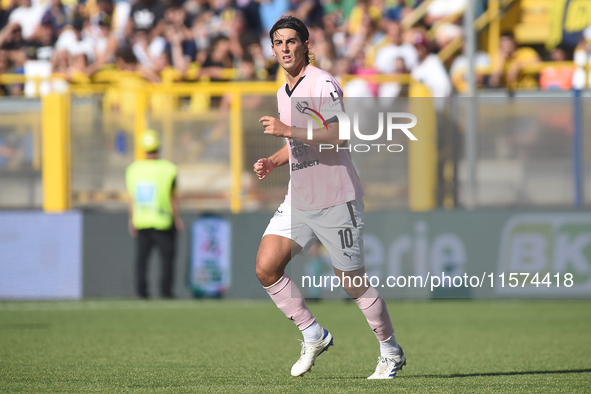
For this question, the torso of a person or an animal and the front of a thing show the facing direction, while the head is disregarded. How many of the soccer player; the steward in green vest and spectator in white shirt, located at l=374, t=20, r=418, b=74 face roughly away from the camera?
1

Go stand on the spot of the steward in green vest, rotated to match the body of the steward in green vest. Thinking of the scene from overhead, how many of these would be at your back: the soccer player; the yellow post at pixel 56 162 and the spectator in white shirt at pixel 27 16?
1

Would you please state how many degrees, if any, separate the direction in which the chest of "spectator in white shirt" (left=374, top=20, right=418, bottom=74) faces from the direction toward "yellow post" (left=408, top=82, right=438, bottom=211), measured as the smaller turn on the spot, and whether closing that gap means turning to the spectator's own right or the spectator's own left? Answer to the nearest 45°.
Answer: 0° — they already face it

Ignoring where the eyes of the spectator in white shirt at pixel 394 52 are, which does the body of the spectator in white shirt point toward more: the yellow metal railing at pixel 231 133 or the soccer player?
the soccer player

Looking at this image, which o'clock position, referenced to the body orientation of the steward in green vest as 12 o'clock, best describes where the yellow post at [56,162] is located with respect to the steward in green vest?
The yellow post is roughly at 10 o'clock from the steward in green vest.

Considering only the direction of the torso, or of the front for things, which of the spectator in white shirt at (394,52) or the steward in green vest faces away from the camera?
the steward in green vest

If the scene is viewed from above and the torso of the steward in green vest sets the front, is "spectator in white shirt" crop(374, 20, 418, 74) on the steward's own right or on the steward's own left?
on the steward's own right

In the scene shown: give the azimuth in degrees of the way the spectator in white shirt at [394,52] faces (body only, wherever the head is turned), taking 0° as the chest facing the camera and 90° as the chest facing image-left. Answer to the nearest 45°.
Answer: approximately 0°

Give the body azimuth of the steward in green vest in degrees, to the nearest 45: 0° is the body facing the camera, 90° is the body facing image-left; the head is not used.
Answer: approximately 180°

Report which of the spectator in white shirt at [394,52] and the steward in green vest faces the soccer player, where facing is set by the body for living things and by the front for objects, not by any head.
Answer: the spectator in white shirt

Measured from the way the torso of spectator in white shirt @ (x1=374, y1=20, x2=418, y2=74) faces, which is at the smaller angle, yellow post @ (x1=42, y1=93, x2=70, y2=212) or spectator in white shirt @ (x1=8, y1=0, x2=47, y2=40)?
the yellow post

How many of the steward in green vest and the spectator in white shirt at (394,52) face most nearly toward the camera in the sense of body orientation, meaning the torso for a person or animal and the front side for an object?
1

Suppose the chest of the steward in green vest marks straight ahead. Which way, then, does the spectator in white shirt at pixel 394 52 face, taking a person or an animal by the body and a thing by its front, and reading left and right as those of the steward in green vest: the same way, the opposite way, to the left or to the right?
the opposite way

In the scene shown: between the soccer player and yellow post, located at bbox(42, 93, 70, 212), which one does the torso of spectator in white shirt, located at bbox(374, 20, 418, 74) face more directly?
the soccer player

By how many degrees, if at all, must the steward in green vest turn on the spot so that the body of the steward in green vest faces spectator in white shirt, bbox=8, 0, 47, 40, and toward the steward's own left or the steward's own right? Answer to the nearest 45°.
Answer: approximately 45° to the steward's own left

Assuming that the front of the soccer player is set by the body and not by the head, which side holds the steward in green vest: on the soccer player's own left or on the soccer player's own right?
on the soccer player's own right

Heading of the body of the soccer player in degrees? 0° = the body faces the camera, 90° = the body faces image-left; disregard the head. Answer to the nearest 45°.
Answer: approximately 45°
